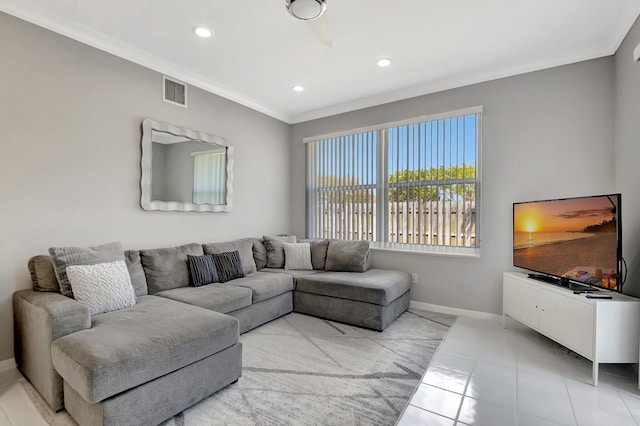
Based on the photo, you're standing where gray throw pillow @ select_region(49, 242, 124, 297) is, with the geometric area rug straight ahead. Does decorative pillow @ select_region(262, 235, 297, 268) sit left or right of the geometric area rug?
left

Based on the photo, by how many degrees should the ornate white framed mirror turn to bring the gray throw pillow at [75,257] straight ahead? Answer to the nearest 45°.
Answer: approximately 90° to its right

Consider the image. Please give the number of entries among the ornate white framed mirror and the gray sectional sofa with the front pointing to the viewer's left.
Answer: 0

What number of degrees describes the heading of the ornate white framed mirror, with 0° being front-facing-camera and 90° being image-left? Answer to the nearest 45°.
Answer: approximately 315°

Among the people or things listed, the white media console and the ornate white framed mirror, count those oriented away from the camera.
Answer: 0

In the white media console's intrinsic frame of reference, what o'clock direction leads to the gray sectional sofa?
The gray sectional sofa is roughly at 12 o'clock from the white media console.

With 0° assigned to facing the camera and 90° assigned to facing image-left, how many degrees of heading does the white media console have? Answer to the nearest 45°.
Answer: approximately 45°

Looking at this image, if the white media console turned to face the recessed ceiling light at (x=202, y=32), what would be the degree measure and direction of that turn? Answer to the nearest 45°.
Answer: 0° — it already faces it
